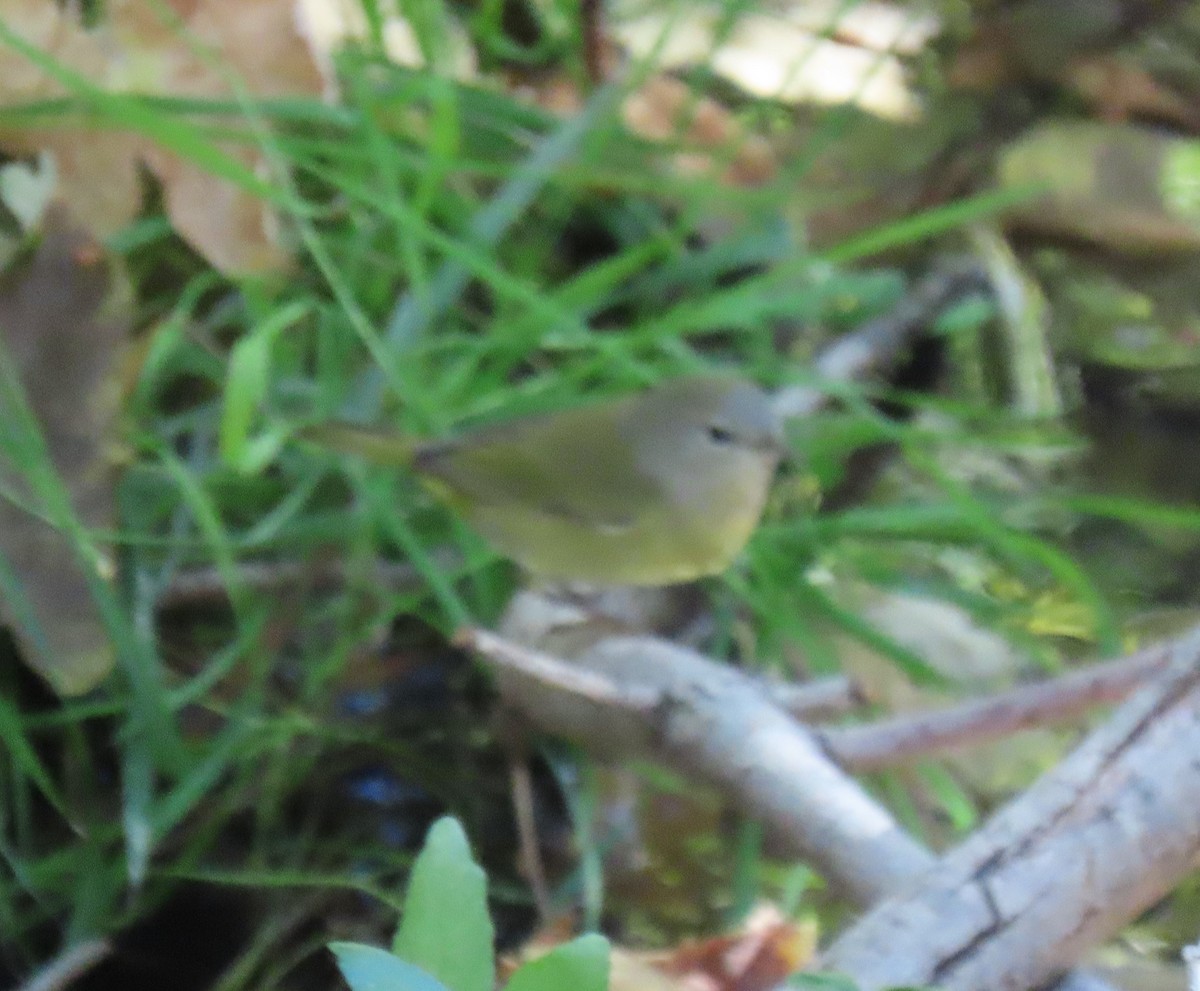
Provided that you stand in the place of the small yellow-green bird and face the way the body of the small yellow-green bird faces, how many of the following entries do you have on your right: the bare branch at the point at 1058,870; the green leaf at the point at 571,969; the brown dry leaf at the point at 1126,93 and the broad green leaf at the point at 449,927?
3

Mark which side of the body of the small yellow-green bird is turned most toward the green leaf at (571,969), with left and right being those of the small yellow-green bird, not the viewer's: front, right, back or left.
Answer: right

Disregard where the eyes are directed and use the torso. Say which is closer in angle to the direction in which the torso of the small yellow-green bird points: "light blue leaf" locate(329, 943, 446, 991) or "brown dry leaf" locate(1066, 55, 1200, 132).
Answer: the brown dry leaf

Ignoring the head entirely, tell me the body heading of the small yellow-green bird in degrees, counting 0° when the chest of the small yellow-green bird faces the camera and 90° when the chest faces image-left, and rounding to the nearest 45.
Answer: approximately 270°
